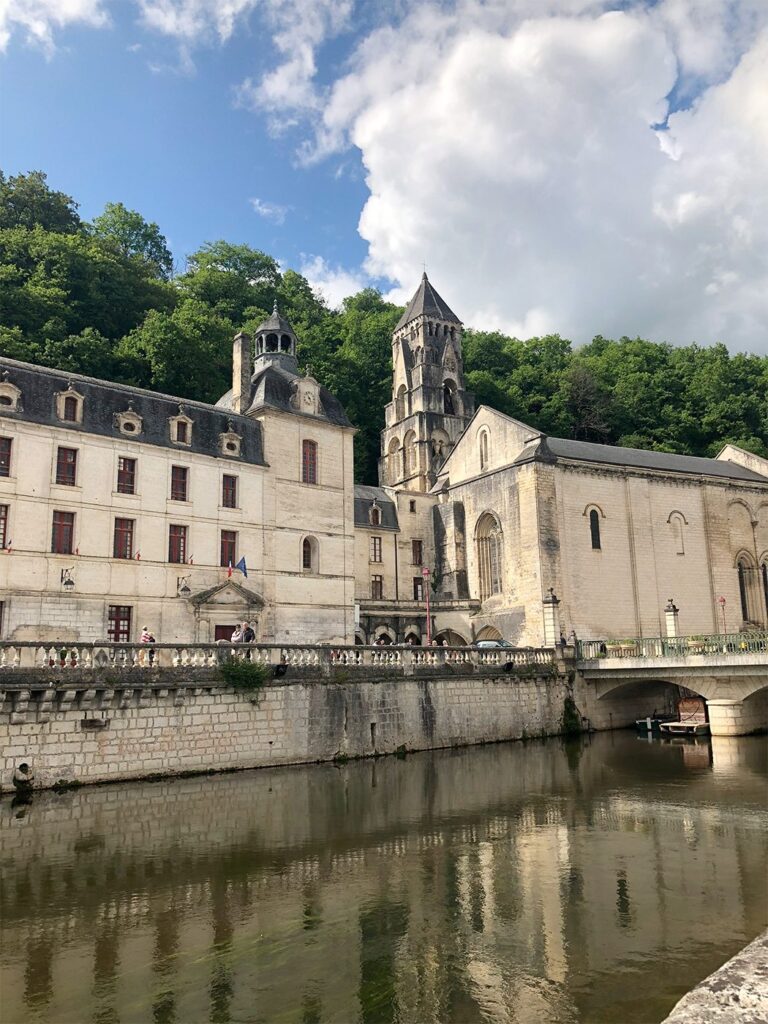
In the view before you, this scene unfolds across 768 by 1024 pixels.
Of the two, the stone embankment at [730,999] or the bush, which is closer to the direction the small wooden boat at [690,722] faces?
the bush

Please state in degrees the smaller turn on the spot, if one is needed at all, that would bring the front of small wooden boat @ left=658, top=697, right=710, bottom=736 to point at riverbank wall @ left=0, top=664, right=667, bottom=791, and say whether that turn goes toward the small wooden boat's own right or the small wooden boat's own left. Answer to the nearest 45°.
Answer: approximately 45° to the small wooden boat's own left

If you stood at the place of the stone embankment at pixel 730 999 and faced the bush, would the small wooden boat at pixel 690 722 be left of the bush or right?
right

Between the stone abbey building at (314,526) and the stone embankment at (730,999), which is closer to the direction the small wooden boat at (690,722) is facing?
the stone abbey building

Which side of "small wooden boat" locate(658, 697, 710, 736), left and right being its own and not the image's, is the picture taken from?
left

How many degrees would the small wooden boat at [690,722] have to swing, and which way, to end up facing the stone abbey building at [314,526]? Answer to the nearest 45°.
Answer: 0° — it already faces it

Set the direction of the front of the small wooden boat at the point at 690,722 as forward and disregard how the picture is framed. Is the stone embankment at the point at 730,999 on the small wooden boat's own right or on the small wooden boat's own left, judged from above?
on the small wooden boat's own left

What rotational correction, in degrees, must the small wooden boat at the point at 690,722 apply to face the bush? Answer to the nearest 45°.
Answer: approximately 45° to its left

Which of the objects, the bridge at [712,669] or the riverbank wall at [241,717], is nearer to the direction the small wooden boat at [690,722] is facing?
the riverbank wall
